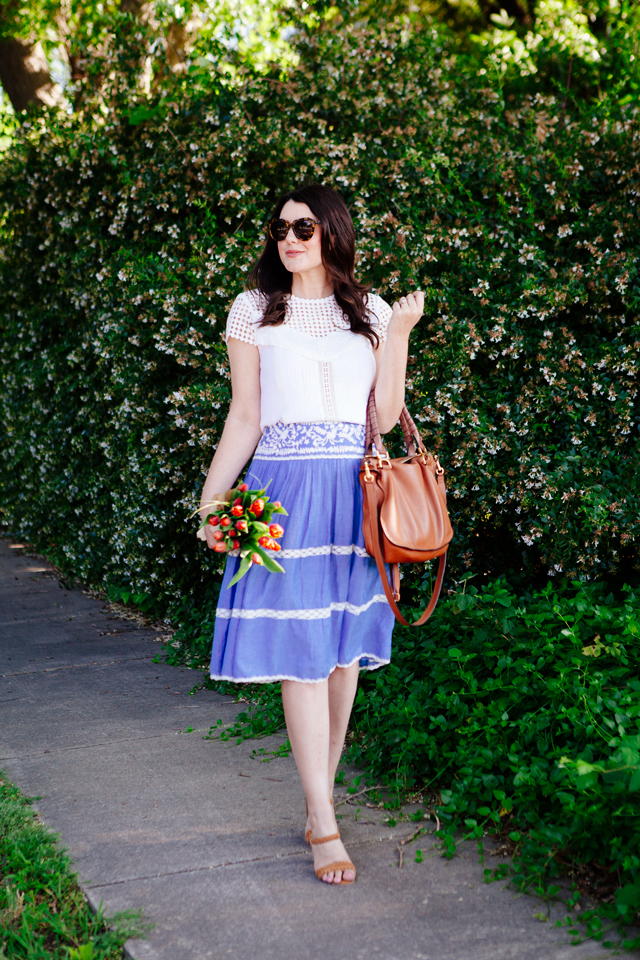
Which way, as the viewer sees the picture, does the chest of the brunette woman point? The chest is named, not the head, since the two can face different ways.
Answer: toward the camera
